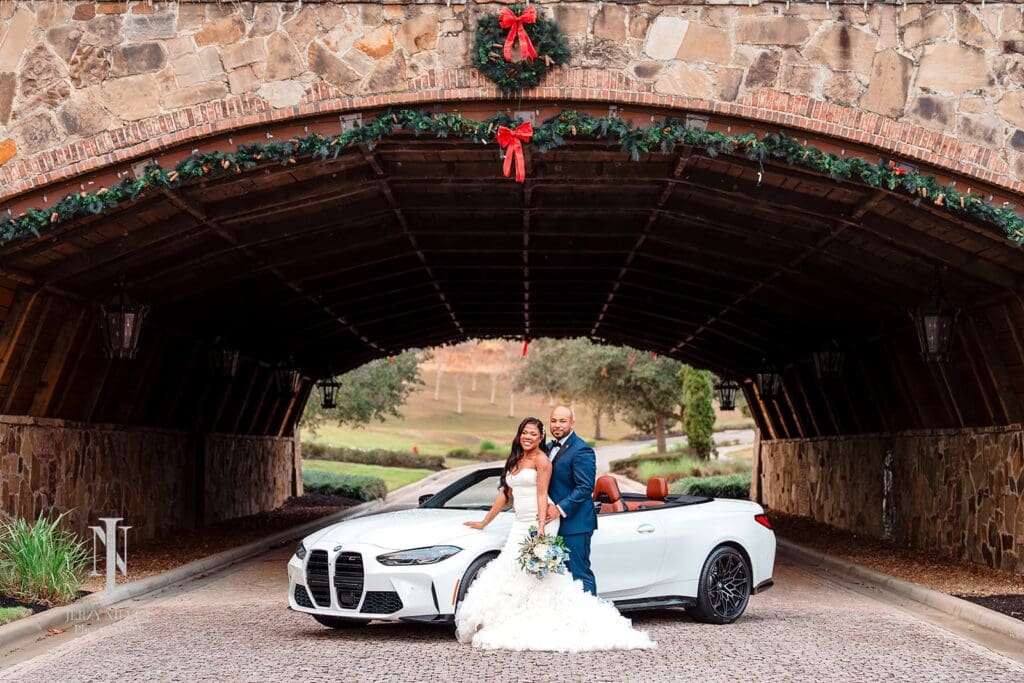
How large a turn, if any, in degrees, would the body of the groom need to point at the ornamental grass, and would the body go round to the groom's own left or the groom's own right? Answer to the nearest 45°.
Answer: approximately 45° to the groom's own right

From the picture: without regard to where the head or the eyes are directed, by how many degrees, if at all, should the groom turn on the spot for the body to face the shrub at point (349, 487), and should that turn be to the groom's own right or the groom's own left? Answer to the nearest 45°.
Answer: approximately 135° to the groom's own right

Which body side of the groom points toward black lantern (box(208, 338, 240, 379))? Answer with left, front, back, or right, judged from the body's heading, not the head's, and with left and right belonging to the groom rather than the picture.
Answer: right

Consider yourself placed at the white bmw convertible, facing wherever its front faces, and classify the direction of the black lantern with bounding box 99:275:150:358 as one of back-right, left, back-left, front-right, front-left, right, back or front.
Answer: right

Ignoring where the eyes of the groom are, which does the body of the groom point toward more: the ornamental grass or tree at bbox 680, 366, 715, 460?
the ornamental grass

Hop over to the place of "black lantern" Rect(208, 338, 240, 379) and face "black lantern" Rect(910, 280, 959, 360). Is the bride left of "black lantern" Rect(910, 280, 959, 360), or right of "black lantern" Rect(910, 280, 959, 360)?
right

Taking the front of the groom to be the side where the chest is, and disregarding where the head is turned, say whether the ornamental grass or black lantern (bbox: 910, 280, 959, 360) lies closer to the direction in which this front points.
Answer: the ornamental grass

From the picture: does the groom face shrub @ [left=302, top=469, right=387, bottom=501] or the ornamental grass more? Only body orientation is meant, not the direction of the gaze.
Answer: the ornamental grass

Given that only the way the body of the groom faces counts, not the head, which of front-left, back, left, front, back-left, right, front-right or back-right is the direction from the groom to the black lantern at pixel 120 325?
right

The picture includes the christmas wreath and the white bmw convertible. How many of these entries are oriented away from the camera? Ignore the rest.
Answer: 0

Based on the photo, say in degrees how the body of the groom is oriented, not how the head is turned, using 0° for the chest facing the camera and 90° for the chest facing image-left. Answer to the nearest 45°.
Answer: approximately 45°
